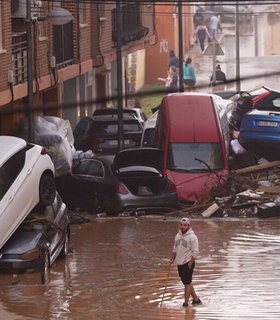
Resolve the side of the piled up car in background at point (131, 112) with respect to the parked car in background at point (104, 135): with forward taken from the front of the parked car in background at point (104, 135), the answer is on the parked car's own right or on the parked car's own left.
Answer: on the parked car's own right

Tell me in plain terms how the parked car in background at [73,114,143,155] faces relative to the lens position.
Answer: facing away from the viewer and to the left of the viewer

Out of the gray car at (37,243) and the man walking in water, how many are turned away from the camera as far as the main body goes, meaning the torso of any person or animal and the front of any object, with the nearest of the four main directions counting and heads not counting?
0

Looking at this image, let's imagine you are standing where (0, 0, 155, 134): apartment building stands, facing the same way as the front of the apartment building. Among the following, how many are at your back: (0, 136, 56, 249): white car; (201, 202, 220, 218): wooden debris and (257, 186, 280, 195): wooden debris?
0

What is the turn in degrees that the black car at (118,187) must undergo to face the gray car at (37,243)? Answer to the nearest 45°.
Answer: approximately 135° to its left

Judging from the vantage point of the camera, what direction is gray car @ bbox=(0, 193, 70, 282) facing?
facing the viewer and to the left of the viewer

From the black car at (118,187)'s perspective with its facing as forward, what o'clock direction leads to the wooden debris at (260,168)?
The wooden debris is roughly at 3 o'clock from the black car.

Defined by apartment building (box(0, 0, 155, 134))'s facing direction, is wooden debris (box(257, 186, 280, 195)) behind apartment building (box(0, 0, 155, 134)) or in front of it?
in front

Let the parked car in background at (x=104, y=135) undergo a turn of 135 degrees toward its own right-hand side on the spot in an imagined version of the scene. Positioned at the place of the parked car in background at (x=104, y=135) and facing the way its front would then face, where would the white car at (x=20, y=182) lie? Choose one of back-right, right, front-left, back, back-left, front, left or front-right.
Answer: right

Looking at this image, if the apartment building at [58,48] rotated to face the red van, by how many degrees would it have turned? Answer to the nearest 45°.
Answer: approximately 45° to its right

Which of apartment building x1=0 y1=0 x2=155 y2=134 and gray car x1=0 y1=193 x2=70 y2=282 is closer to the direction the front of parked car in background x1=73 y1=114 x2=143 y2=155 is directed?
the apartment building

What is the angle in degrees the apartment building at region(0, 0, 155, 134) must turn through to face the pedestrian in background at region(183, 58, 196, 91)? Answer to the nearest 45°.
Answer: approximately 90° to its left

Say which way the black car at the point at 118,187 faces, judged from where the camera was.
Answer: facing away from the viewer and to the left of the viewer

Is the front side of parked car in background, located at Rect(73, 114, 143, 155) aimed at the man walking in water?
no
